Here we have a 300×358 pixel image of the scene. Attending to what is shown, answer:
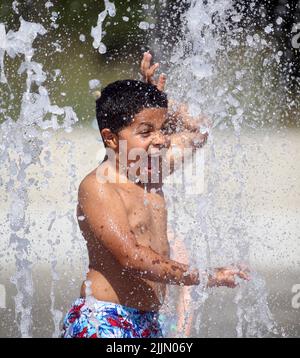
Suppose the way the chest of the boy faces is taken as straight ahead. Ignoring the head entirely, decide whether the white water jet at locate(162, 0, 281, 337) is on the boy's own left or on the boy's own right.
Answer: on the boy's own left

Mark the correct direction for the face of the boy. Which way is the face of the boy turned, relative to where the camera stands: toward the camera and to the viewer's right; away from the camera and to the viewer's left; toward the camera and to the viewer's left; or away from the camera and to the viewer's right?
toward the camera and to the viewer's right

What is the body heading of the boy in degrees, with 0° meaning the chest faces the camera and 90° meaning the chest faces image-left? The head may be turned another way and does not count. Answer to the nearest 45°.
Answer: approximately 315°
